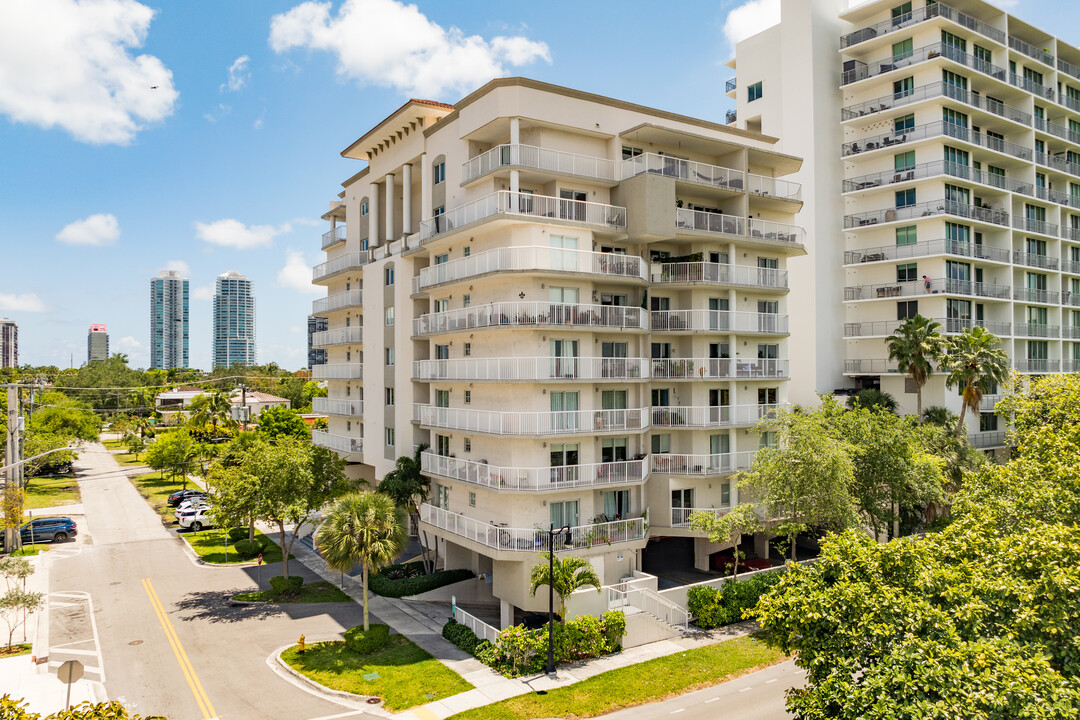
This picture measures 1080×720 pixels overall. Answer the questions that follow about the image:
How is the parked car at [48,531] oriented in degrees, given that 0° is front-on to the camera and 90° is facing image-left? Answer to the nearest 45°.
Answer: approximately 90°

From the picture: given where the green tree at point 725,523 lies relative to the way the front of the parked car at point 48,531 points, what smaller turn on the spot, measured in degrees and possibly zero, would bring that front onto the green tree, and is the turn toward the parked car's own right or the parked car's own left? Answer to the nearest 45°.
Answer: approximately 135° to the parked car's own left

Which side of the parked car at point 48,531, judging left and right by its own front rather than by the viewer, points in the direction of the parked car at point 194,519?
back

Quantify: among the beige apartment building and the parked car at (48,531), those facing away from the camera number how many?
0

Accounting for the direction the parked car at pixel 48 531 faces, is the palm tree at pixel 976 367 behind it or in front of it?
behind

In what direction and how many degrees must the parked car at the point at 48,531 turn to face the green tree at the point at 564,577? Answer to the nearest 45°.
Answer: approximately 135° to its left

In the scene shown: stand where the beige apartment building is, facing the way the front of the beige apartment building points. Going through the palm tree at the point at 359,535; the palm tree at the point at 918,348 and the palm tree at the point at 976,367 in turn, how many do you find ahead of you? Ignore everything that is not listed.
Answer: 1

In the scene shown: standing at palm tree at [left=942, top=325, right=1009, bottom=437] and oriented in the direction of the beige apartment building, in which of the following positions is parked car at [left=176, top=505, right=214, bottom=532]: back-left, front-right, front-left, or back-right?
front-right
